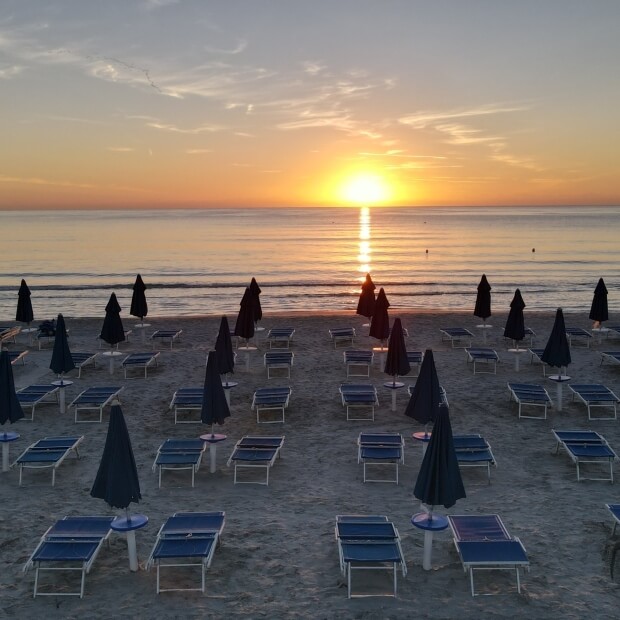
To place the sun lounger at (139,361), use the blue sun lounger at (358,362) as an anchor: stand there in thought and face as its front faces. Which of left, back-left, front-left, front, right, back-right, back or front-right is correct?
left

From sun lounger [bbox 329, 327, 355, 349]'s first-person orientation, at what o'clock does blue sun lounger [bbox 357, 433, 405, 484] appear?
The blue sun lounger is roughly at 6 o'clock from the sun lounger.

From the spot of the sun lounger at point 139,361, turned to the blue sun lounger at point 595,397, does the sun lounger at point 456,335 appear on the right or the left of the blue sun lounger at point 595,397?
left

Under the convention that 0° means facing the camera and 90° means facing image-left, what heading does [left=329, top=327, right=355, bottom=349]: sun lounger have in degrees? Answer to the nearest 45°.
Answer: approximately 180°

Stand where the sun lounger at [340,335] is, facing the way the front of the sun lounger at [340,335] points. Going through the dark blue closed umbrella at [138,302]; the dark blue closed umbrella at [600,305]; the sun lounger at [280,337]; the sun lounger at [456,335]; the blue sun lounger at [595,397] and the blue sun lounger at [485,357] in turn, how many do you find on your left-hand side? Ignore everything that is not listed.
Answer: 2

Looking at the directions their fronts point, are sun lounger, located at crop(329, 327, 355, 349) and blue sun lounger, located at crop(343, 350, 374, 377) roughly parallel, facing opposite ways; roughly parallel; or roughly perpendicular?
roughly parallel

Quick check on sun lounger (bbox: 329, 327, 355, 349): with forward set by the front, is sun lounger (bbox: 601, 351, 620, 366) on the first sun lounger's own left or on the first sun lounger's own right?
on the first sun lounger's own right

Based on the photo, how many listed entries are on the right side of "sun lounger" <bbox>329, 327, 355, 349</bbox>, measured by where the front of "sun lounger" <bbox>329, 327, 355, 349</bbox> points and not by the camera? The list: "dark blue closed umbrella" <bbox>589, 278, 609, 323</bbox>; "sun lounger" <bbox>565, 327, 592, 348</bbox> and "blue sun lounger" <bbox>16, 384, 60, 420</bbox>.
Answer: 2

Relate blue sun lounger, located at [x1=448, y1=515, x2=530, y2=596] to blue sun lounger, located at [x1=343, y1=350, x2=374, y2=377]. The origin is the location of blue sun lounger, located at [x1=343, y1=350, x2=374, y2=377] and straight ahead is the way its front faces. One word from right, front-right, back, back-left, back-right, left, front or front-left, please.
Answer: back

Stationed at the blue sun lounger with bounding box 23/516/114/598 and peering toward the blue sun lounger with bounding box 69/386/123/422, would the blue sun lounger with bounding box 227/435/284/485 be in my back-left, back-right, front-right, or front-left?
front-right

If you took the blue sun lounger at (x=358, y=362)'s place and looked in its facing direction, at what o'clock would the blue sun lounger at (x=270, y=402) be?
the blue sun lounger at (x=270, y=402) is roughly at 7 o'clock from the blue sun lounger at (x=358, y=362).

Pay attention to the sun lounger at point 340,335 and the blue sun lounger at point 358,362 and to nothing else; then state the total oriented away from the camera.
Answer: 2

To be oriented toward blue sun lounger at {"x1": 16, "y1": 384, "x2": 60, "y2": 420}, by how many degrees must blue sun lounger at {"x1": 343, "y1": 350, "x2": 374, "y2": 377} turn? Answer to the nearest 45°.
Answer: approximately 135° to its left

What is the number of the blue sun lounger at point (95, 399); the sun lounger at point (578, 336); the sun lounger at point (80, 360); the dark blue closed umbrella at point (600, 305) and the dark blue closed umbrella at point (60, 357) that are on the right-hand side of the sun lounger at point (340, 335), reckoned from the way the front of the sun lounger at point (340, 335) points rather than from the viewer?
2

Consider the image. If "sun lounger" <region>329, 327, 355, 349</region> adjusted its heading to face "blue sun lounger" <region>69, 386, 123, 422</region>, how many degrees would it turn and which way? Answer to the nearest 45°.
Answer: approximately 135° to its left

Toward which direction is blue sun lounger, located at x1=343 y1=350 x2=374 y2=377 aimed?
away from the camera

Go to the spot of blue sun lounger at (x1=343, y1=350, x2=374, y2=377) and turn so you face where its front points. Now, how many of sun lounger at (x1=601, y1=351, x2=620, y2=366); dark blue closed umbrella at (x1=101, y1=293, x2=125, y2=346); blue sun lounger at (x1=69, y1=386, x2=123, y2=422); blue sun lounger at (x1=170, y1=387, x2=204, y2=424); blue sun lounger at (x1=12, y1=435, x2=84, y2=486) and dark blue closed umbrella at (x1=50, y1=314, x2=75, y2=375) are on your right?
1
